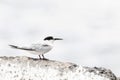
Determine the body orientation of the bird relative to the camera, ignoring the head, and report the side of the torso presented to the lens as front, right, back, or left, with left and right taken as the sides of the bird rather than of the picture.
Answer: right
